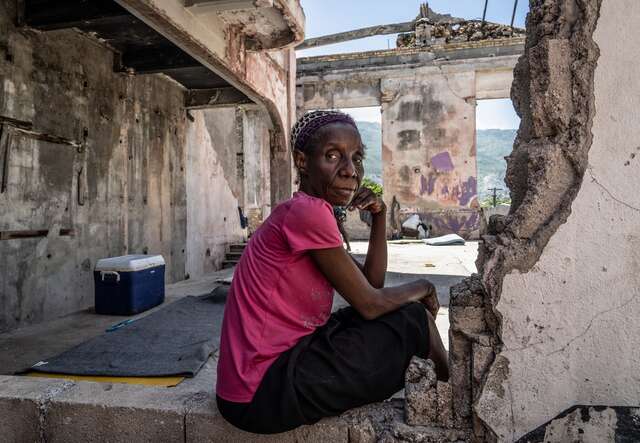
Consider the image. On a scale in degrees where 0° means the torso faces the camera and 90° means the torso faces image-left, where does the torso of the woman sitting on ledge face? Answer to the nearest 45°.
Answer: approximately 270°

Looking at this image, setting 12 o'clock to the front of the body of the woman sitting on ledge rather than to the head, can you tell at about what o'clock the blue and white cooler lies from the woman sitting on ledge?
The blue and white cooler is roughly at 8 o'clock from the woman sitting on ledge.

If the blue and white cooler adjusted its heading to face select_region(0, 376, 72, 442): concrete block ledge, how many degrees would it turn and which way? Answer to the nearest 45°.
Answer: approximately 45° to its right

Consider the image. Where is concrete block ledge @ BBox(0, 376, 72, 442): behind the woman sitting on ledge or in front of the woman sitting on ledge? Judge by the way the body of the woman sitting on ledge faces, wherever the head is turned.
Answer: behind

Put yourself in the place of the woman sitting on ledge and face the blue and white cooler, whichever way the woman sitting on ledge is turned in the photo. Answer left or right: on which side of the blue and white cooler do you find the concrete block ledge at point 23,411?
left

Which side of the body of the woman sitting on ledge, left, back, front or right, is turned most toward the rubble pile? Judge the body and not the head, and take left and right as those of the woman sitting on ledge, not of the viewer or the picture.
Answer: left

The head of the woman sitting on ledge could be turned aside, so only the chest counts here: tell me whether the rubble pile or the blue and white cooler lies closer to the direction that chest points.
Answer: the rubble pile

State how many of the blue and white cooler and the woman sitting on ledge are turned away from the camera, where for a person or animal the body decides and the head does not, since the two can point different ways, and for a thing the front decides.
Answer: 0

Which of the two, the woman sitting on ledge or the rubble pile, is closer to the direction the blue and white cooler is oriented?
the woman sitting on ledge

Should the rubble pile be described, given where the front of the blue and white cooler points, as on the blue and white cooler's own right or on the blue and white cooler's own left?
on the blue and white cooler's own left
